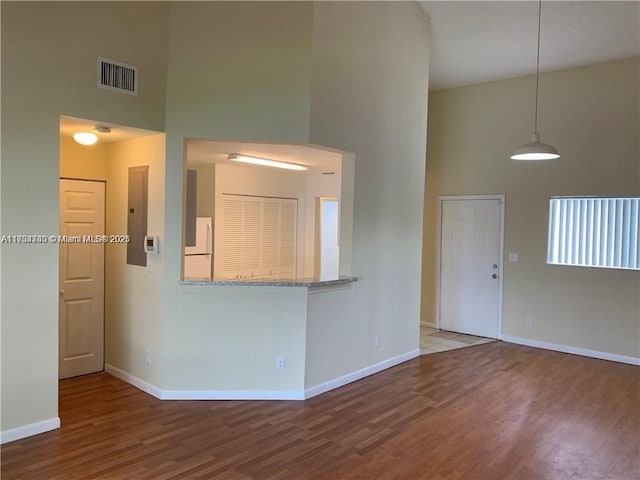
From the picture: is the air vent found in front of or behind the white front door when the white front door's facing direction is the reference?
in front

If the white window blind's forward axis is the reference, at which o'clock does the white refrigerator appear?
The white refrigerator is roughly at 2 o'clock from the white window blind.

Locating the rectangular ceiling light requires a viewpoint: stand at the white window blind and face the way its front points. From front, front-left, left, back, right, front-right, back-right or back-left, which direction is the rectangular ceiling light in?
front-right

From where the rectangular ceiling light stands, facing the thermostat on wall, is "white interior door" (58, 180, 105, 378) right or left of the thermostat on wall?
right

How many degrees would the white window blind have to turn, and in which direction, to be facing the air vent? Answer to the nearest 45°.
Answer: approximately 45° to its right

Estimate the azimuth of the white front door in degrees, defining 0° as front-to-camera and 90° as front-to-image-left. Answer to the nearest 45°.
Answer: approximately 0°

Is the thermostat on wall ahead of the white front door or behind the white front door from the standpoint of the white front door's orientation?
ahead

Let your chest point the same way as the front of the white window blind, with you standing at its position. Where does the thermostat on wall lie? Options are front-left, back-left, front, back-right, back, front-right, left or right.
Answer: front-right

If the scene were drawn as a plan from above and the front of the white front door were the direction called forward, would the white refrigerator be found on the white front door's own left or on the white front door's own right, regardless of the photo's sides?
on the white front door's own right
